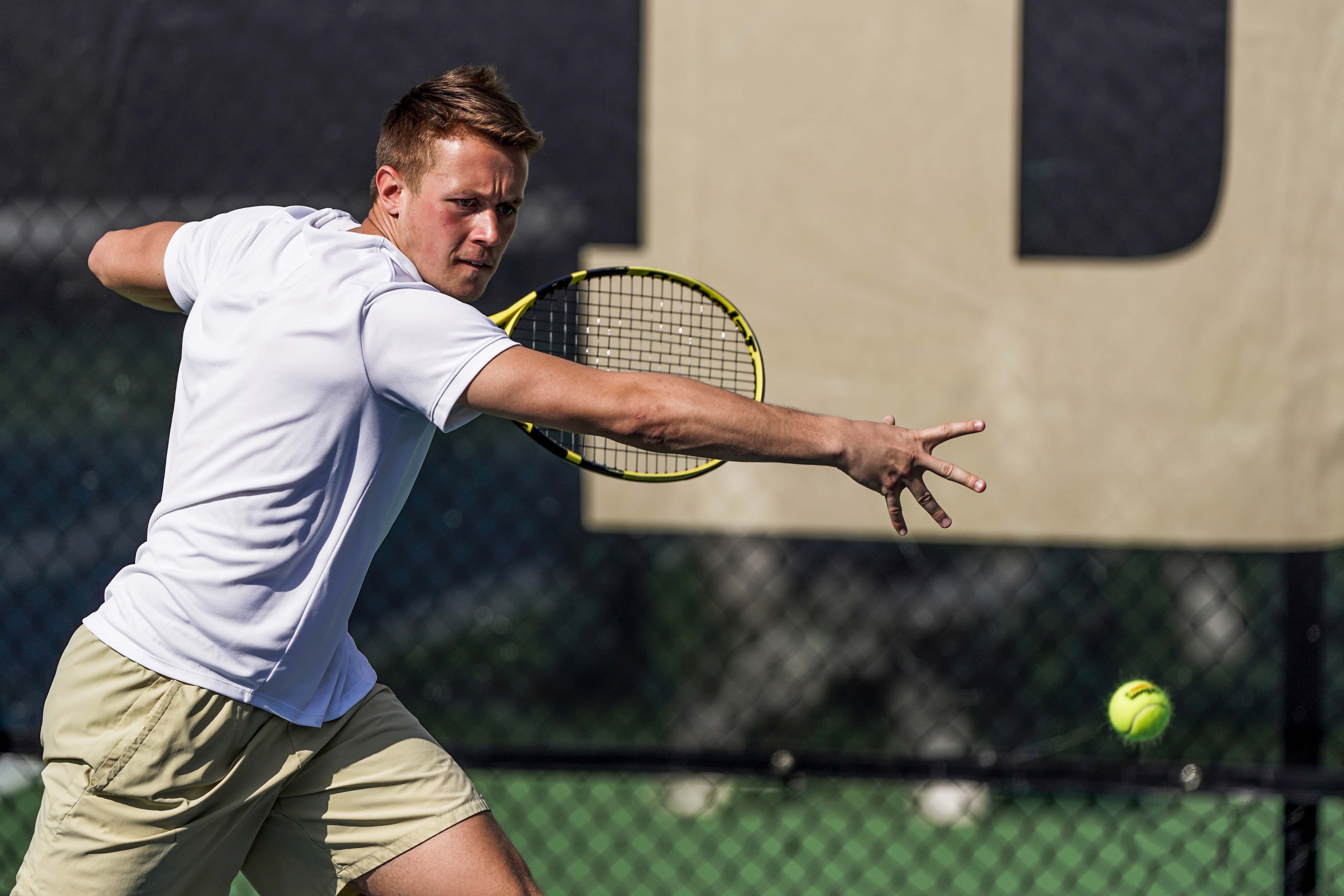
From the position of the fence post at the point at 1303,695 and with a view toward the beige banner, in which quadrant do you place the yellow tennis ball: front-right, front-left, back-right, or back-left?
front-left

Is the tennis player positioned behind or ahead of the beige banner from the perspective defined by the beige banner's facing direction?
ahead

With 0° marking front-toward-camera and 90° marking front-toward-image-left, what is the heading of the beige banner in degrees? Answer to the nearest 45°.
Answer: approximately 0°

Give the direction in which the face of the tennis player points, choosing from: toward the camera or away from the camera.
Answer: toward the camera
